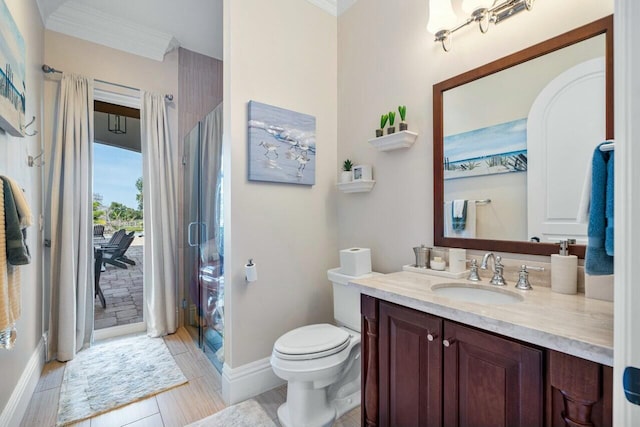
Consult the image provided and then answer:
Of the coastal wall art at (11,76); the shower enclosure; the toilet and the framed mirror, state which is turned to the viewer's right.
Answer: the coastal wall art

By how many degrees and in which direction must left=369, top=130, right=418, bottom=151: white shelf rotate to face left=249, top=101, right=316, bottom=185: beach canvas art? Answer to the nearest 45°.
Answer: approximately 45° to its right

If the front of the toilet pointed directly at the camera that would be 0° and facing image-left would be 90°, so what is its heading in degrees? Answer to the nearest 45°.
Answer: approximately 45°

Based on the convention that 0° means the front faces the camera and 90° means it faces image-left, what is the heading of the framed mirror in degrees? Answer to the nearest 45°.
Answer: approximately 45°

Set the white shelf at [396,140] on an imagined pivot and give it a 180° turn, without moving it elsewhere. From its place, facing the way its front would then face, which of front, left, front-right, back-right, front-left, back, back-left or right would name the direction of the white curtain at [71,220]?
back-left

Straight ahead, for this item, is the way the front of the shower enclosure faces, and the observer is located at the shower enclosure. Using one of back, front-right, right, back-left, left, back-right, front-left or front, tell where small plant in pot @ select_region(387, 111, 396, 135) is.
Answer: back-left

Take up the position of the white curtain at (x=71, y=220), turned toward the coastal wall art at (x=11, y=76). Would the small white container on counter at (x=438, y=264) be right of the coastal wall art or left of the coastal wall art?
left
